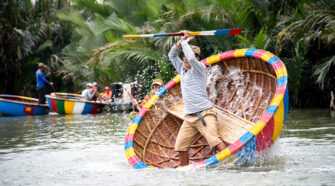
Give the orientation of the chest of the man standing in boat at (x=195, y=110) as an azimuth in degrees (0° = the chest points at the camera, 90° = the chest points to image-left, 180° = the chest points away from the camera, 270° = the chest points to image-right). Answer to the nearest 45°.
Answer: approximately 45°

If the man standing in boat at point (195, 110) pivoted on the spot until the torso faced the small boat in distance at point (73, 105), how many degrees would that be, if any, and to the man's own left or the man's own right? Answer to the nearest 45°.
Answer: approximately 90° to the man's own right

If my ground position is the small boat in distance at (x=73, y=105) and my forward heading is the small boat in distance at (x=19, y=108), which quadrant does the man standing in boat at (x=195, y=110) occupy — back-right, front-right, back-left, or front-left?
back-left

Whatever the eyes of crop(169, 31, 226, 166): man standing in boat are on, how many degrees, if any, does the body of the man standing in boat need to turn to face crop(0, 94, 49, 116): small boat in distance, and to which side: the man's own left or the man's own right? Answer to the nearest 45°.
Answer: approximately 90° to the man's own right

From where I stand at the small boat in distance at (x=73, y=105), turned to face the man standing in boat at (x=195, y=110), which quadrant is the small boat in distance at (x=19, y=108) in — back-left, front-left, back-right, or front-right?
back-right

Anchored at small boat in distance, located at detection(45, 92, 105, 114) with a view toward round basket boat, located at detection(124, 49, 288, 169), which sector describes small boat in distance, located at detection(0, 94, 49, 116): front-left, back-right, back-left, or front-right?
back-right
